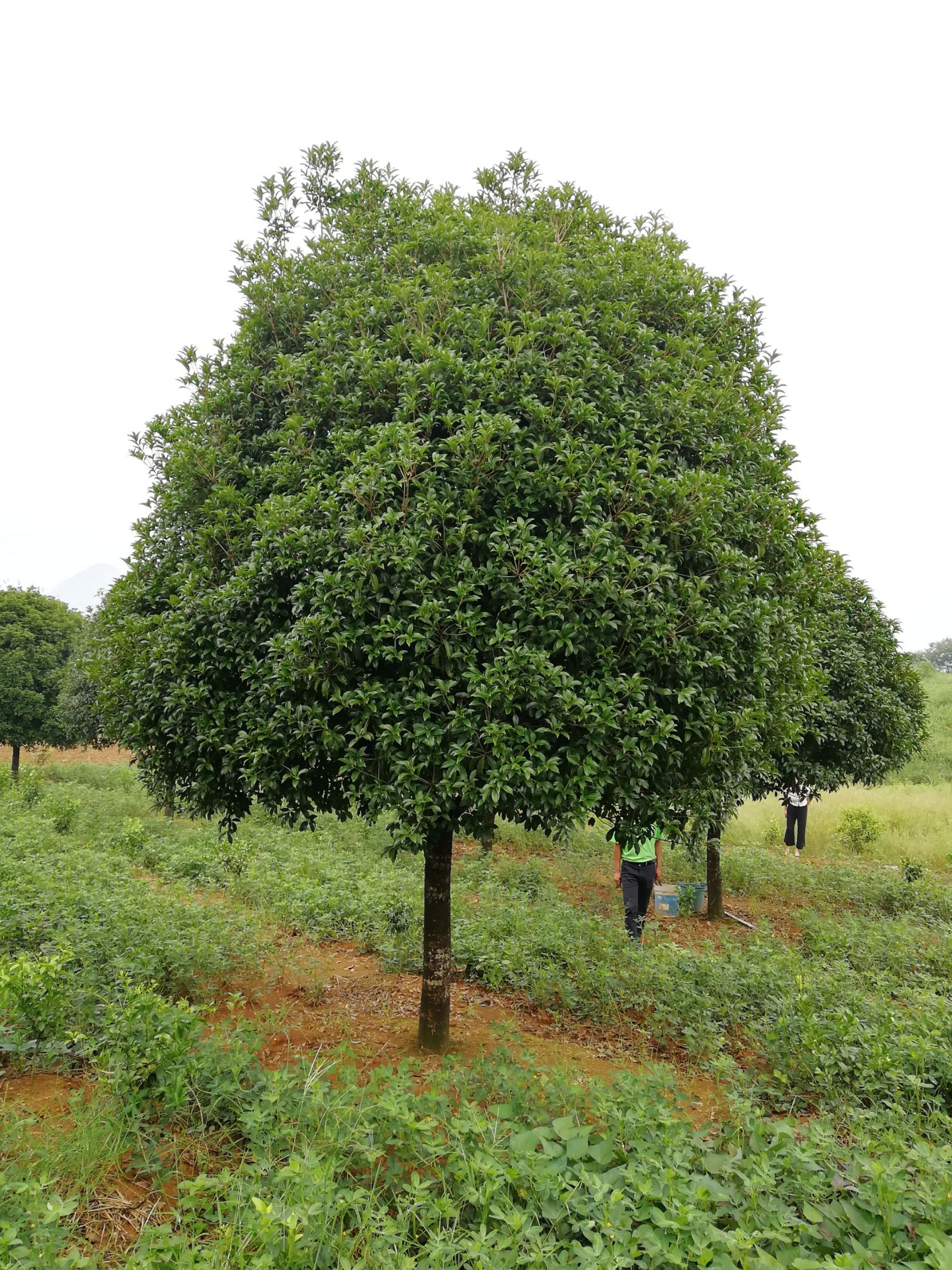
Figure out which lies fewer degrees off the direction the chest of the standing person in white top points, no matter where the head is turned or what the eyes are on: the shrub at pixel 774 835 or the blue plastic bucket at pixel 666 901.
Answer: the blue plastic bucket

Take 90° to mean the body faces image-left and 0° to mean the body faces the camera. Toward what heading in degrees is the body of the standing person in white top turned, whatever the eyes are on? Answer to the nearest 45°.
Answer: approximately 0°

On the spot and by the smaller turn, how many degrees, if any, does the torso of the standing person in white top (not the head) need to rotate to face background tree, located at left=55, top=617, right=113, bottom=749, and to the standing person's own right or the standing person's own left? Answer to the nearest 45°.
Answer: approximately 90° to the standing person's own right

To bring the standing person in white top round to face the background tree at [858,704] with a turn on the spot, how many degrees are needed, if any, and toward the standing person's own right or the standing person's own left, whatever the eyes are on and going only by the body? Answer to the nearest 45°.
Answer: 0° — they already face it

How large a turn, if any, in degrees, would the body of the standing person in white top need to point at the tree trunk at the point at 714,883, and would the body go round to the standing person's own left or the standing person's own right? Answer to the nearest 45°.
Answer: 0° — they already face it

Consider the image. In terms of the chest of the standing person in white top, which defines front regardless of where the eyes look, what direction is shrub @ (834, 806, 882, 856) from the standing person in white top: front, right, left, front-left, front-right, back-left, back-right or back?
back-left

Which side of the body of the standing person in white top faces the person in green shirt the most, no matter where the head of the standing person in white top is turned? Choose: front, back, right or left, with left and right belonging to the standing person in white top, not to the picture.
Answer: front

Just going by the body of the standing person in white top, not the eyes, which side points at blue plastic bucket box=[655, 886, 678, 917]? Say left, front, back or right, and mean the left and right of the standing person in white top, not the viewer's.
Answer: front

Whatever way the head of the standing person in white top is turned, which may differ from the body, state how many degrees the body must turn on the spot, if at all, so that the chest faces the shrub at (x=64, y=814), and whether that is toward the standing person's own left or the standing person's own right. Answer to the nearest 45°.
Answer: approximately 45° to the standing person's own right

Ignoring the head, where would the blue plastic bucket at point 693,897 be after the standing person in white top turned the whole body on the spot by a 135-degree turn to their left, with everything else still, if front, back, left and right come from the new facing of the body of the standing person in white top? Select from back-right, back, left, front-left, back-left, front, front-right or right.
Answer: back-right
